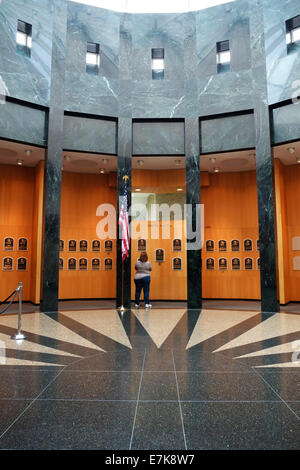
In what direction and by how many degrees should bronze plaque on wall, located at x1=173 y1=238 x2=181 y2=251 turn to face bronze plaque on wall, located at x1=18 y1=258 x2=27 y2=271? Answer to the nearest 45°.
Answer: approximately 90° to its right

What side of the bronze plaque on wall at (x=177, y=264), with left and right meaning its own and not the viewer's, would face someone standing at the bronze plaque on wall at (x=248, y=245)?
left

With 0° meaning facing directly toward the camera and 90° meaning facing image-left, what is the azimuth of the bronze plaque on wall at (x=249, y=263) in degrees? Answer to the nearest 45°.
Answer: approximately 0°

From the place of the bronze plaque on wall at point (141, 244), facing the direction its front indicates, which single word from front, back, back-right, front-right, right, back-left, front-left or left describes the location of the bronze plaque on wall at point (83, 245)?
right

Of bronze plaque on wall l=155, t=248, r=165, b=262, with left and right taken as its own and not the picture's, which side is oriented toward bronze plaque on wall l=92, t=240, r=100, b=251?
right

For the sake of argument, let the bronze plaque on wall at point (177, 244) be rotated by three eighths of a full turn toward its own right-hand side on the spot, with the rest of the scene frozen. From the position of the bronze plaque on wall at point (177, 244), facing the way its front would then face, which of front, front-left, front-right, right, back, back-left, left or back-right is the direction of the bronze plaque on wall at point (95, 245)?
front-left

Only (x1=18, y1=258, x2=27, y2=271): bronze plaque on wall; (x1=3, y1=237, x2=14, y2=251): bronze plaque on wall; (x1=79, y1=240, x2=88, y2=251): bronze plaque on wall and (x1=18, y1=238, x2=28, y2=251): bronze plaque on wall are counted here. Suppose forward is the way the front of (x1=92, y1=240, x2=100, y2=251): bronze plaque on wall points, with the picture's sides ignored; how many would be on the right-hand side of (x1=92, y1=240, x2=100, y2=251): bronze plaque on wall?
4

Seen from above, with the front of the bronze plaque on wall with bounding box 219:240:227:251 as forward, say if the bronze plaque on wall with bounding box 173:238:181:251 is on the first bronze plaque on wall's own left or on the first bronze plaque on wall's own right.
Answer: on the first bronze plaque on wall's own right

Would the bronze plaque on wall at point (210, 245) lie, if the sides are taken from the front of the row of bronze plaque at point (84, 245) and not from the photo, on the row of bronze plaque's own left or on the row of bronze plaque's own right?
on the row of bronze plaque's own left

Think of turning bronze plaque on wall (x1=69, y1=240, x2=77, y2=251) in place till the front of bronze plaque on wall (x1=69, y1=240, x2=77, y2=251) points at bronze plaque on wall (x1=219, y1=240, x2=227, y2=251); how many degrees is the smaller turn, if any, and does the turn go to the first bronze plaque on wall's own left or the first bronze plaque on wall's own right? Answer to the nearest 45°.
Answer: approximately 90° to the first bronze plaque on wall's own left

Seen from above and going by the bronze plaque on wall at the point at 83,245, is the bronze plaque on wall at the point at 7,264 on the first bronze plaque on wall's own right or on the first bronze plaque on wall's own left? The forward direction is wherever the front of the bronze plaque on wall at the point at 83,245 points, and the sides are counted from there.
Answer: on the first bronze plaque on wall's own right

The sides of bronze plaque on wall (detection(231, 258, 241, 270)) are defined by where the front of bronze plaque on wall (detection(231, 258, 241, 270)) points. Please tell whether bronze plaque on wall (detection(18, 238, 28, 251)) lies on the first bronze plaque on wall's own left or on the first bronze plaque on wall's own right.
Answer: on the first bronze plaque on wall's own right
